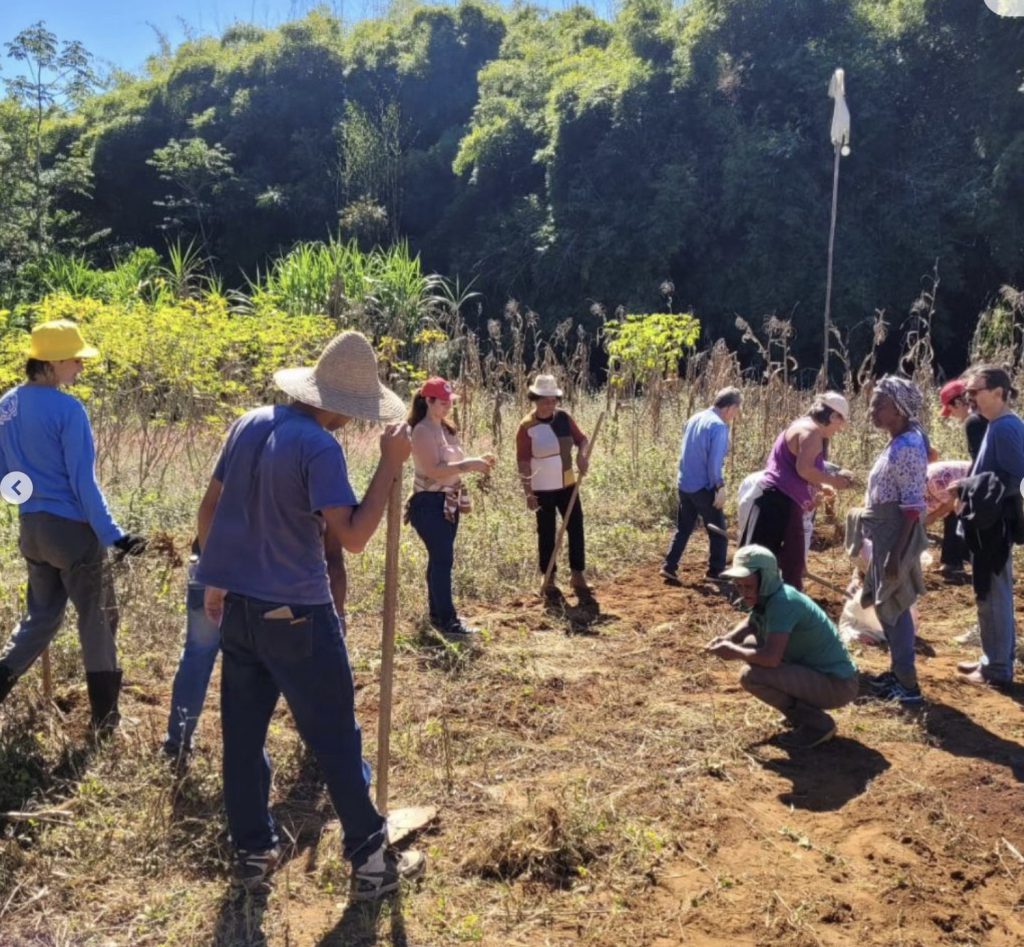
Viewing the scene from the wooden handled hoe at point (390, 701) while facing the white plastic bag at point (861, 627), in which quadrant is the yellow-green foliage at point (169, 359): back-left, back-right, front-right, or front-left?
front-left

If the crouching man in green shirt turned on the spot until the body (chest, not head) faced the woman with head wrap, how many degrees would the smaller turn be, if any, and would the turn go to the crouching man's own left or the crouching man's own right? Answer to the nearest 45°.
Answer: approximately 135° to the crouching man's own right

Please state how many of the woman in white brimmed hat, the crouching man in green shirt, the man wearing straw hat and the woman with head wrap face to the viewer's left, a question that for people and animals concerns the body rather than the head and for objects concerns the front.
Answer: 2

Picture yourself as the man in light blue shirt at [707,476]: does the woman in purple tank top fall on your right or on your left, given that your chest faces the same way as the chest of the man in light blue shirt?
on your right

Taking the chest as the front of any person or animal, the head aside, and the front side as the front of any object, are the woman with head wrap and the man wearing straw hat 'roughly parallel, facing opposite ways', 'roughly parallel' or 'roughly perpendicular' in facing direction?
roughly perpendicular

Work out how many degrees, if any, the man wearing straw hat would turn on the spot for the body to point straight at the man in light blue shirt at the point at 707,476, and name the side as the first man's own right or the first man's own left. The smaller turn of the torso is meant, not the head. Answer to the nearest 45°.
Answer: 0° — they already face them

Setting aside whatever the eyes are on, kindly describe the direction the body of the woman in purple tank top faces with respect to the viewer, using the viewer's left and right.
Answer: facing to the right of the viewer

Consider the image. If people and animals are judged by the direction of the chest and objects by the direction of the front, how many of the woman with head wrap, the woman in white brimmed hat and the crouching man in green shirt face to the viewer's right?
0

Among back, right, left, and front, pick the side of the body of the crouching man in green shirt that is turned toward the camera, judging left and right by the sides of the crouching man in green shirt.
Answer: left

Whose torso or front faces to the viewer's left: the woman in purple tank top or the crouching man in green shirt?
the crouching man in green shirt

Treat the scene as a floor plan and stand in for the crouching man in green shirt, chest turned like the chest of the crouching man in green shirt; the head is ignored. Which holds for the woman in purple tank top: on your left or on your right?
on your right

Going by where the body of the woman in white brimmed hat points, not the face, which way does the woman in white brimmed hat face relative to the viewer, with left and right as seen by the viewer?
facing the viewer

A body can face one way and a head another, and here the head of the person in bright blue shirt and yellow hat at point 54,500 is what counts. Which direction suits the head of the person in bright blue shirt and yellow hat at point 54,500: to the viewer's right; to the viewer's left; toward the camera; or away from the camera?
to the viewer's right
